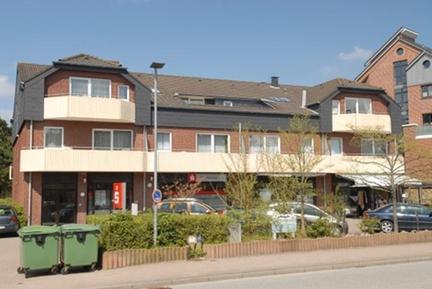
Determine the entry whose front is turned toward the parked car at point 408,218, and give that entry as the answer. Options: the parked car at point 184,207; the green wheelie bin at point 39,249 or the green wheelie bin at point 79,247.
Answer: the parked car at point 184,207

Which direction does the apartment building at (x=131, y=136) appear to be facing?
toward the camera

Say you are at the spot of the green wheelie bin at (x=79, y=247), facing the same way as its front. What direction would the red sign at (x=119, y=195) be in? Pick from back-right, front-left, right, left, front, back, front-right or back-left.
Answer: back

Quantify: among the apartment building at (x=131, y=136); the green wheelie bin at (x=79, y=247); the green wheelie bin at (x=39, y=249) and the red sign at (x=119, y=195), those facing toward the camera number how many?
4

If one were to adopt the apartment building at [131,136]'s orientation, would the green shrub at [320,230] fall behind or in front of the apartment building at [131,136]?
in front

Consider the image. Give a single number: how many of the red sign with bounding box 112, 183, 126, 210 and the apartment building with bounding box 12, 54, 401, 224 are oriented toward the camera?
2

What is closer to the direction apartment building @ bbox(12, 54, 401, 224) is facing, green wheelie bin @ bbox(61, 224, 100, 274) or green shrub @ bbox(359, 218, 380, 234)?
the green wheelie bin

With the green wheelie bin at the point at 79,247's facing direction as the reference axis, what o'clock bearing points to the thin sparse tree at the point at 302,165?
The thin sparse tree is roughly at 8 o'clock from the green wheelie bin.

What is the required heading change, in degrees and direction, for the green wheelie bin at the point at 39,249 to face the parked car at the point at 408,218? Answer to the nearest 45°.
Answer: approximately 135° to its left

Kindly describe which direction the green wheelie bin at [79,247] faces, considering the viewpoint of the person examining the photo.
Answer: facing the viewer

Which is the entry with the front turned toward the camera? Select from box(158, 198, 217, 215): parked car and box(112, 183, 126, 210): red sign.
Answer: the red sign

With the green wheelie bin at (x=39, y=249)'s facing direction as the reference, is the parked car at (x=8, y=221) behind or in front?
behind

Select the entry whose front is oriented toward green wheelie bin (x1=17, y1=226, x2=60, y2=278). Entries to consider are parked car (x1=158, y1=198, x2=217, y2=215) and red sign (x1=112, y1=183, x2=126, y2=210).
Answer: the red sign

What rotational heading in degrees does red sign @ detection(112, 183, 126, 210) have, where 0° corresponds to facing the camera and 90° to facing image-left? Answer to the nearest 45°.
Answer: approximately 0°
